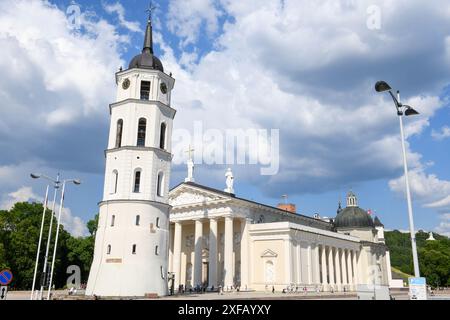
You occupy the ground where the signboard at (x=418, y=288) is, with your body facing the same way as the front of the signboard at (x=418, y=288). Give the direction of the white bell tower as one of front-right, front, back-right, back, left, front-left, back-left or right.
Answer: back-right

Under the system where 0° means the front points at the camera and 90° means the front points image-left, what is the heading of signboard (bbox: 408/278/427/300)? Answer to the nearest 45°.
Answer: approximately 0°
